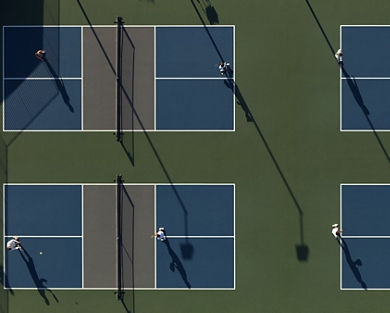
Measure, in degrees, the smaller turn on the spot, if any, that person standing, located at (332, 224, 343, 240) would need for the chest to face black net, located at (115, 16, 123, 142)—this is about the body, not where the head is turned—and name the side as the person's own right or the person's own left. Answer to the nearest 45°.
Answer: approximately 180°

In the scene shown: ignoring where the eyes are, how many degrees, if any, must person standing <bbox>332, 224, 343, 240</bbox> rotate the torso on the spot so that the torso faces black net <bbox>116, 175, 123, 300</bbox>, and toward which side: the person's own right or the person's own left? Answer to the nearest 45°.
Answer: approximately 180°

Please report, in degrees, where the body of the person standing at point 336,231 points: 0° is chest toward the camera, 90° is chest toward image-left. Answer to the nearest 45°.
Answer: approximately 270°

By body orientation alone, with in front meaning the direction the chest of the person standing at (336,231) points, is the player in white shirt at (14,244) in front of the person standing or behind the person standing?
behind

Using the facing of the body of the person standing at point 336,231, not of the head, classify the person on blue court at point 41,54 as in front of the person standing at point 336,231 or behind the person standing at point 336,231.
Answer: behind

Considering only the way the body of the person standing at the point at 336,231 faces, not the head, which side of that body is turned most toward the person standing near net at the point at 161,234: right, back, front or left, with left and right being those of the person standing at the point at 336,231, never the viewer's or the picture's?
back
